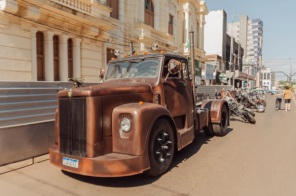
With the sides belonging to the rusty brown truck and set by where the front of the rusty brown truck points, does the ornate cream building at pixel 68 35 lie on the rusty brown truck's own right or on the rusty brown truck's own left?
on the rusty brown truck's own right

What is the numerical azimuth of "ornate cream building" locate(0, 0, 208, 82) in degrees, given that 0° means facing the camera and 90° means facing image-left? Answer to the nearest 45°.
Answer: approximately 315°

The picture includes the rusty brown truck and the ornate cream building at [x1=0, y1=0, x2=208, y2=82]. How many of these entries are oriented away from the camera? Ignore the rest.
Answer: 0

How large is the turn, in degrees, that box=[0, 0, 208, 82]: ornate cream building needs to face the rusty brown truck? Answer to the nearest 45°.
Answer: approximately 45° to its right

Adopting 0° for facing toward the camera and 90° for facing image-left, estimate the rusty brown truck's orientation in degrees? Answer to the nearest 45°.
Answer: approximately 45°

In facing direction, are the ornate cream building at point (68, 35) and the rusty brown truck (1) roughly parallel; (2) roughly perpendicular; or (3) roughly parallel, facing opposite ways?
roughly perpendicular
